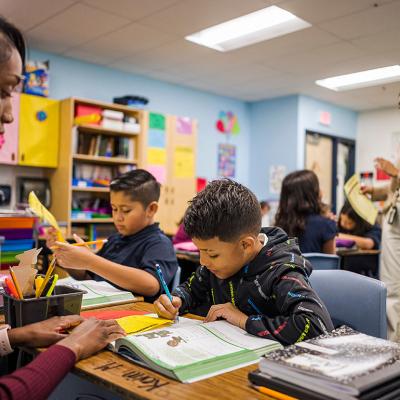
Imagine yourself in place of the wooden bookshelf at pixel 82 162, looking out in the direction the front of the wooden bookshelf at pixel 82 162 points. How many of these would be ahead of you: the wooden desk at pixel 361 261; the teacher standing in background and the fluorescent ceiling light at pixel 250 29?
3

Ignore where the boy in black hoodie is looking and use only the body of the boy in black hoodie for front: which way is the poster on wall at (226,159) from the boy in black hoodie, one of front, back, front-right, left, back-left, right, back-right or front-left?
back-right

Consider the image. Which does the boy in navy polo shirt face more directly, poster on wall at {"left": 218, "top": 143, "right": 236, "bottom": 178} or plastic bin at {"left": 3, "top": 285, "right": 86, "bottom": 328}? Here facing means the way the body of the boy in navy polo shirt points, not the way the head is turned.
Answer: the plastic bin

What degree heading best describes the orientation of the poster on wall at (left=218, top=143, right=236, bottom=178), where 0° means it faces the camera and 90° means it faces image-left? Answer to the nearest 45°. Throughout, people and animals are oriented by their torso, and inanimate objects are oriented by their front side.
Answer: approximately 315°

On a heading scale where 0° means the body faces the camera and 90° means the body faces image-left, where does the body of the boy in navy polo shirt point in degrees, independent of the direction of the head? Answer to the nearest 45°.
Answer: approximately 45°

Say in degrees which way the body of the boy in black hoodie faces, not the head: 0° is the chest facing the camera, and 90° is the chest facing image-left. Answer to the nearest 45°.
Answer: approximately 45°

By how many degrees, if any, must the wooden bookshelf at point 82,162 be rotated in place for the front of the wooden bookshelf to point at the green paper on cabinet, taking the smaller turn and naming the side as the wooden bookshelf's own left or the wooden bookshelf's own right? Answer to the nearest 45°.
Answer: approximately 90° to the wooden bookshelf's own left

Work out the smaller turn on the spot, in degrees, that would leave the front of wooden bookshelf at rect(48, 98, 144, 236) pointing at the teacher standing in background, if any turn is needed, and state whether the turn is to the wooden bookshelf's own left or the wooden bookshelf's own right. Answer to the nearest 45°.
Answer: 0° — it already faces them
